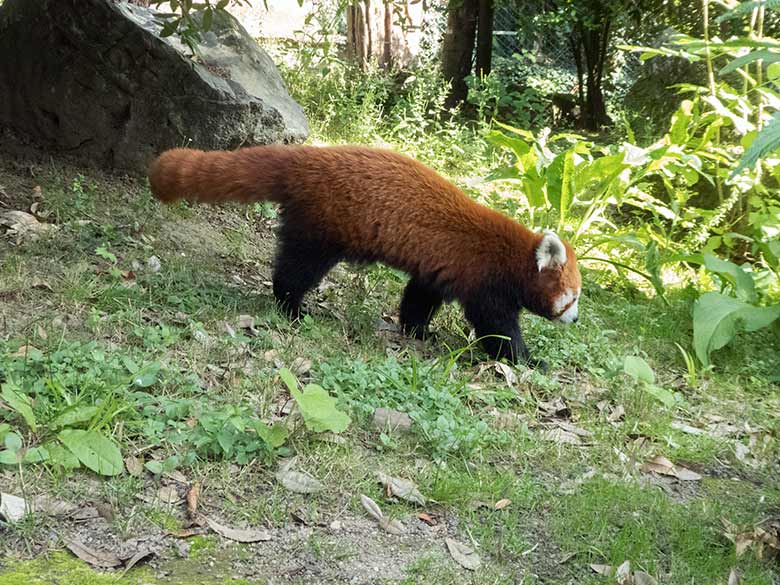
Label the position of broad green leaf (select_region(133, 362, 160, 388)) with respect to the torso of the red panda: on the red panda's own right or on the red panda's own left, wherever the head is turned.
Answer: on the red panda's own right

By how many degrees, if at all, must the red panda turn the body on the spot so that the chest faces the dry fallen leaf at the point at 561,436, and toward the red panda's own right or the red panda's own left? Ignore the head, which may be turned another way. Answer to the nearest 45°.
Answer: approximately 45° to the red panda's own right

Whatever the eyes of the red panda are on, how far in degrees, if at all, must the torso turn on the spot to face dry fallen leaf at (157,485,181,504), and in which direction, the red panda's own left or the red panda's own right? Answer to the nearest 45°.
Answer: approximately 90° to the red panda's own right

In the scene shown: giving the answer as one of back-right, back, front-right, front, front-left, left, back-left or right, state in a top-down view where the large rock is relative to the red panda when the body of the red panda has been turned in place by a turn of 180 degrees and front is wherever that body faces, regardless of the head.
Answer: front-right

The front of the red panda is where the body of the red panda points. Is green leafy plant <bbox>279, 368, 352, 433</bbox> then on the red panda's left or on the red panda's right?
on the red panda's right

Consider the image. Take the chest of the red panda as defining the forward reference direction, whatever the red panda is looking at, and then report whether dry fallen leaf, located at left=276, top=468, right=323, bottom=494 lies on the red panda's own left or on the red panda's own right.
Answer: on the red panda's own right

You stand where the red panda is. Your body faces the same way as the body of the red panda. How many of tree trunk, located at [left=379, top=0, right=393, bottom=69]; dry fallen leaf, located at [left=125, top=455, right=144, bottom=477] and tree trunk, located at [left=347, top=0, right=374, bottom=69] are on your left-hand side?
2

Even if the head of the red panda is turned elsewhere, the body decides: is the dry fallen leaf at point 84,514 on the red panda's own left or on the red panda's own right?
on the red panda's own right

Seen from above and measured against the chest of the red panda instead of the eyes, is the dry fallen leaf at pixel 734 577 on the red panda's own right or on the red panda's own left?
on the red panda's own right

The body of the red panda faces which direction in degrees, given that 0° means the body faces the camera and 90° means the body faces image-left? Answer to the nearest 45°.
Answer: approximately 270°

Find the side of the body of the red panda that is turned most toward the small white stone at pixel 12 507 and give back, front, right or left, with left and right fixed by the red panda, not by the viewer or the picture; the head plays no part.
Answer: right

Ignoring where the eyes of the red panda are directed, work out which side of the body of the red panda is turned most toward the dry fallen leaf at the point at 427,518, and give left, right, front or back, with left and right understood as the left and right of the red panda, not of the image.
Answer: right

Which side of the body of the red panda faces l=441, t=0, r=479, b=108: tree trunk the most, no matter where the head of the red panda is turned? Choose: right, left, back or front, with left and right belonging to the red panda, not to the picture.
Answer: left

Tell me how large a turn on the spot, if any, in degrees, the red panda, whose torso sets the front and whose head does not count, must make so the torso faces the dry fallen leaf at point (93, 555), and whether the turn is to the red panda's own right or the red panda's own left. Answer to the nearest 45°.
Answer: approximately 90° to the red panda's own right

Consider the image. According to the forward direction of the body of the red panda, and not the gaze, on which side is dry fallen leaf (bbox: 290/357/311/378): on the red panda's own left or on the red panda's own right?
on the red panda's own right

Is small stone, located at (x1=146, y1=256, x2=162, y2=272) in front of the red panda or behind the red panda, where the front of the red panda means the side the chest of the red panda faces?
behind
